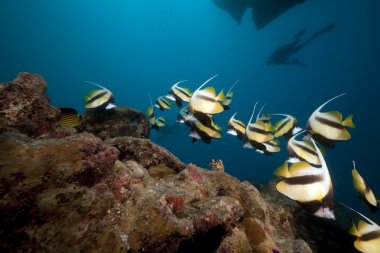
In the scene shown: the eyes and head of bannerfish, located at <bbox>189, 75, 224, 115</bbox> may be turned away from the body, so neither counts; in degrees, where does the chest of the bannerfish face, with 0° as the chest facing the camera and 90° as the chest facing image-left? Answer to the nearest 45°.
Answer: approximately 90°

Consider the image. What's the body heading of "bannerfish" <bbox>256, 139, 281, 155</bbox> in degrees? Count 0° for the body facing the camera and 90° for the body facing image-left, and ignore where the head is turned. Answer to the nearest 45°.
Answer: approximately 90°

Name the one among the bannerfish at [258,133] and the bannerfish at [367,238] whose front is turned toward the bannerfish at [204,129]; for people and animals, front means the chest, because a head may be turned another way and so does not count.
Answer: the bannerfish at [258,133]

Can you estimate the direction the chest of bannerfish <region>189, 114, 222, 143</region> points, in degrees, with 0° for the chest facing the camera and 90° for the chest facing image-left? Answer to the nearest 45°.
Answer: approximately 90°

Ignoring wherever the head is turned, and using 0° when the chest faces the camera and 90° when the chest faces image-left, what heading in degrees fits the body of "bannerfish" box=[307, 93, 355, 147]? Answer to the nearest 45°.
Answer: approximately 90°

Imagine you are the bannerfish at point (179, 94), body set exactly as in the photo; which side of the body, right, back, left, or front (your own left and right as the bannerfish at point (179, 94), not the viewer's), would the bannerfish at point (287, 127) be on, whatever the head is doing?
back

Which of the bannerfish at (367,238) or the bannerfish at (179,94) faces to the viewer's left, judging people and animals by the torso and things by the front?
the bannerfish at (179,94)

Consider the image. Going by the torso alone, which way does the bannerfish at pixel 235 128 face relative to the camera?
to the viewer's left

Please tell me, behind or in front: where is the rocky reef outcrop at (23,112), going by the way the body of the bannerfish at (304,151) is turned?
in front

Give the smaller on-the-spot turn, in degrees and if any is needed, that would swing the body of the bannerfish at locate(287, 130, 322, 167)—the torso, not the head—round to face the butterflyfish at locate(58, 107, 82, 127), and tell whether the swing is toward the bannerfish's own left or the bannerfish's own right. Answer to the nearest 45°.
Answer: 0° — it already faces it

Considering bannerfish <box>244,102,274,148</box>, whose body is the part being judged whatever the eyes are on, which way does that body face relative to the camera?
to the viewer's left

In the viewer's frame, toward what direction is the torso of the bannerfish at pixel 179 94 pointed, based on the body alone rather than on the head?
to the viewer's left
